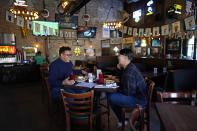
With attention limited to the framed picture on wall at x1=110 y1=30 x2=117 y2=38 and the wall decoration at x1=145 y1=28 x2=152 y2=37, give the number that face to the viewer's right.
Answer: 0

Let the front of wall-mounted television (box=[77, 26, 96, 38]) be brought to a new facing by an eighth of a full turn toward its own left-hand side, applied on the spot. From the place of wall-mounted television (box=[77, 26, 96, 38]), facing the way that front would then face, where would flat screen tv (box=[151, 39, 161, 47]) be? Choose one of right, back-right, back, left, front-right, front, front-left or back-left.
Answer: front-left

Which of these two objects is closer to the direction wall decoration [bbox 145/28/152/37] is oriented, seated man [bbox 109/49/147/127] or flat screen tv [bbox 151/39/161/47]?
the seated man

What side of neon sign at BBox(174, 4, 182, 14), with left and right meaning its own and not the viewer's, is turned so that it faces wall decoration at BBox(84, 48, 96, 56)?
right

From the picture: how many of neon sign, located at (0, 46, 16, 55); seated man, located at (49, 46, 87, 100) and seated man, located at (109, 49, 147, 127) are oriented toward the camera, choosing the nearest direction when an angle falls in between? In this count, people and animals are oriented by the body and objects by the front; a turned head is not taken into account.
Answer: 1

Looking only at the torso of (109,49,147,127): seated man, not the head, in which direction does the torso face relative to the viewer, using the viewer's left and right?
facing to the left of the viewer

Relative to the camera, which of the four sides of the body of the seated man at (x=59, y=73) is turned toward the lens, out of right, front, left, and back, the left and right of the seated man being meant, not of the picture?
right

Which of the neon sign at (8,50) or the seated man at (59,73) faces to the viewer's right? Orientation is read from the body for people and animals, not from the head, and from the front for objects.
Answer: the seated man

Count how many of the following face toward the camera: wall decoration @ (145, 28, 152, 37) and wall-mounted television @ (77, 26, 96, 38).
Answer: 2

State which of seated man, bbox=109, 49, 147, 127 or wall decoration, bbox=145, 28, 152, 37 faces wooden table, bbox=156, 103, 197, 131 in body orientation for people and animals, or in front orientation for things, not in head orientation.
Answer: the wall decoration

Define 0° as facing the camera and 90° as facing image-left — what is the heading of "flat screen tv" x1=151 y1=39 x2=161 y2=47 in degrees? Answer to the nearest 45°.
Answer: approximately 0°

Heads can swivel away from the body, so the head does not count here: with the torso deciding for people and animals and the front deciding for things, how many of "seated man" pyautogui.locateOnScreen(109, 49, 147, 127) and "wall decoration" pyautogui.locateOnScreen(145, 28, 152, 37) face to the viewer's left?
1
